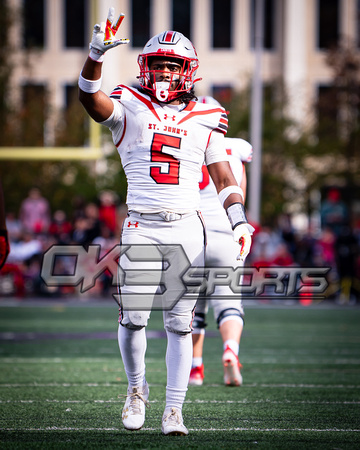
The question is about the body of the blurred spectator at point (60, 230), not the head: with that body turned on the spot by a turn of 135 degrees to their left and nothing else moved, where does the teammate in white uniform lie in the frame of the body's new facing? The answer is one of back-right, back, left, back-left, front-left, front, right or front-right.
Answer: back-right

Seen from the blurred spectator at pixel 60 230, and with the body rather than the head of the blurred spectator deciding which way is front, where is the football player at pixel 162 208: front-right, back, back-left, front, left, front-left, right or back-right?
front

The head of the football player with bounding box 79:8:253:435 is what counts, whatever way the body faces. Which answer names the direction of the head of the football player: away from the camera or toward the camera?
toward the camera

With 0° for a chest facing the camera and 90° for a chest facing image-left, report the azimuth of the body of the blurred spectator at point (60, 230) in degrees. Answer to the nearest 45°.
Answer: approximately 0°

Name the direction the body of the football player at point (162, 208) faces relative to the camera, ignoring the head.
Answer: toward the camera

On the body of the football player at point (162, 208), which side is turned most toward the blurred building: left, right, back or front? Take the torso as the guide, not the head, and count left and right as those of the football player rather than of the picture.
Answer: back

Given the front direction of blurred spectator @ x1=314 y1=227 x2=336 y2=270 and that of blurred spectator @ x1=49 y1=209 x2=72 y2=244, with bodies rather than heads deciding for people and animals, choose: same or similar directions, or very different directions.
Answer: same or similar directions

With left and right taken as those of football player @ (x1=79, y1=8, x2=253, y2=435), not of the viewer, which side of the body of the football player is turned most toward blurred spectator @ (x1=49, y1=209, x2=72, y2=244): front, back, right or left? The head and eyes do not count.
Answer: back

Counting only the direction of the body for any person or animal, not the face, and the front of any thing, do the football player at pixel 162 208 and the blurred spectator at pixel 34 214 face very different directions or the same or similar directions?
same or similar directions

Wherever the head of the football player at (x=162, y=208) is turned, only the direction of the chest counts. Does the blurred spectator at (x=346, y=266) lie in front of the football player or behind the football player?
behind

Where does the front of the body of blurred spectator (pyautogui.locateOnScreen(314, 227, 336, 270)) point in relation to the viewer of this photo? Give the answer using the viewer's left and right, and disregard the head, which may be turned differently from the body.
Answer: facing the viewer
